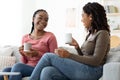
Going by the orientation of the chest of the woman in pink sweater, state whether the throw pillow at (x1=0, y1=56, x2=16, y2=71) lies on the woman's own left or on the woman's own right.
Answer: on the woman's own right

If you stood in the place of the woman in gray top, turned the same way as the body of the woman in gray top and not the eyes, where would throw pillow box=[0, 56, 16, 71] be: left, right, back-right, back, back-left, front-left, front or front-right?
front-right

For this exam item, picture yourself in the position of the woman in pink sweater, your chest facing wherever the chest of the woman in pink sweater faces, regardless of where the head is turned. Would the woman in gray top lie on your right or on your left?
on your left

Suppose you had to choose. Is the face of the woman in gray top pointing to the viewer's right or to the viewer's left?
to the viewer's left

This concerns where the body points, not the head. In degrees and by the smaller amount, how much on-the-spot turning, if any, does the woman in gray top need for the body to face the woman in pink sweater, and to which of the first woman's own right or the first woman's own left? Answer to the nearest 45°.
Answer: approximately 45° to the first woman's own right

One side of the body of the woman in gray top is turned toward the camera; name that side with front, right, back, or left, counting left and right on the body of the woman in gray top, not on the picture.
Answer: left
